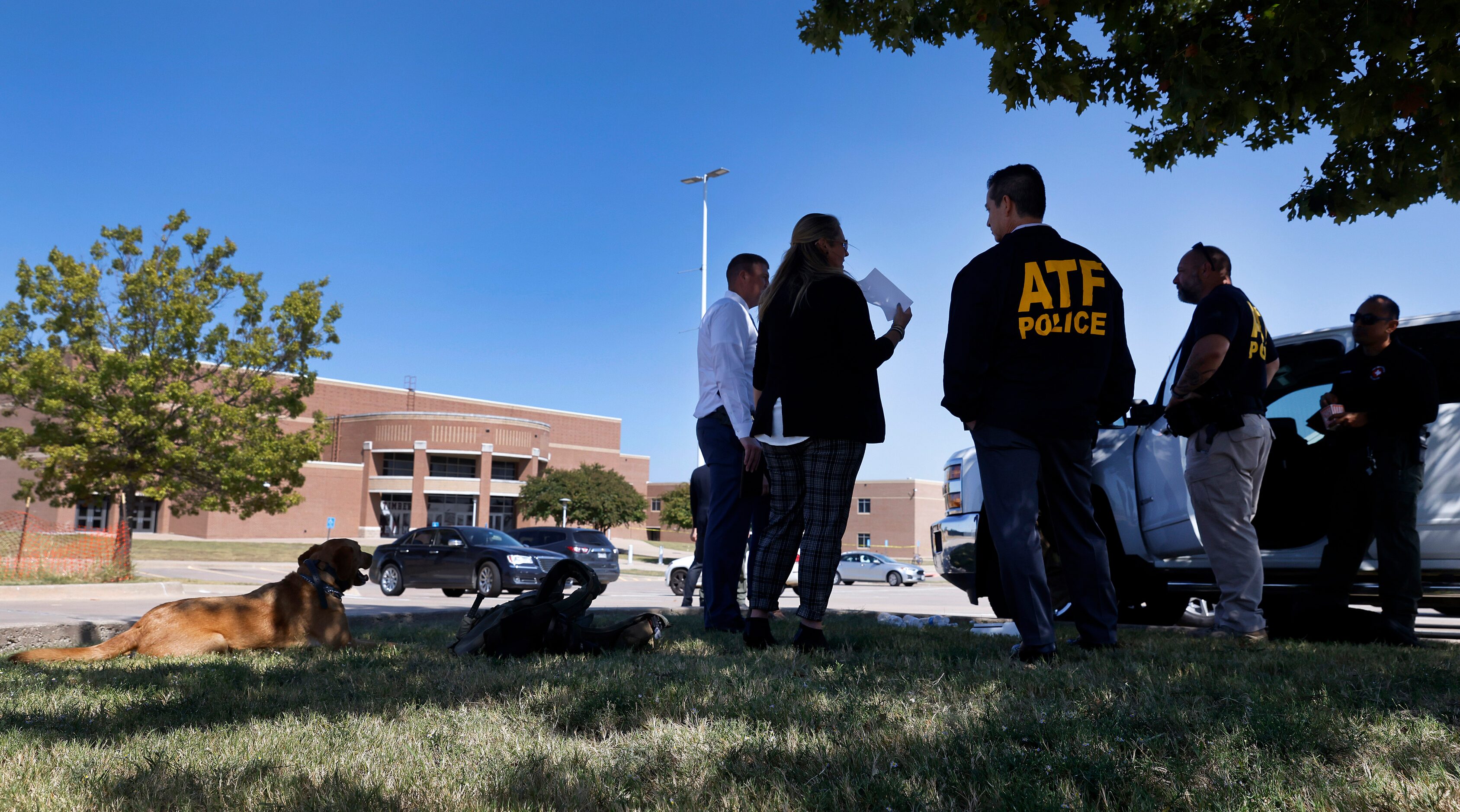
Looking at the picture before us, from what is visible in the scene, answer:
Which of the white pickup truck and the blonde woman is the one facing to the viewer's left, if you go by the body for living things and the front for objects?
the white pickup truck

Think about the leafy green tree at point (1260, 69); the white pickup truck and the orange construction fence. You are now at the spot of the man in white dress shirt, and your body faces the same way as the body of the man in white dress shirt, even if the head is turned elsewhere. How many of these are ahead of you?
2

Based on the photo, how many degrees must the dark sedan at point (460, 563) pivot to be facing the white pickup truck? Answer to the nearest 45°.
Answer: approximately 45° to its right

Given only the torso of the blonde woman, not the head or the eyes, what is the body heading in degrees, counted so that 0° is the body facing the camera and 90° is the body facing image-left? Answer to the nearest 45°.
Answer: approximately 225°

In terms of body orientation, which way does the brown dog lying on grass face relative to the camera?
to the viewer's right

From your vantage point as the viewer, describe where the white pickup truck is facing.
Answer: facing to the left of the viewer

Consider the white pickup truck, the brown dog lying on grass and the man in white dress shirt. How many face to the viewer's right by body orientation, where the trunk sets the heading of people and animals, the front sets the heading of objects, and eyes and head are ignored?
2
